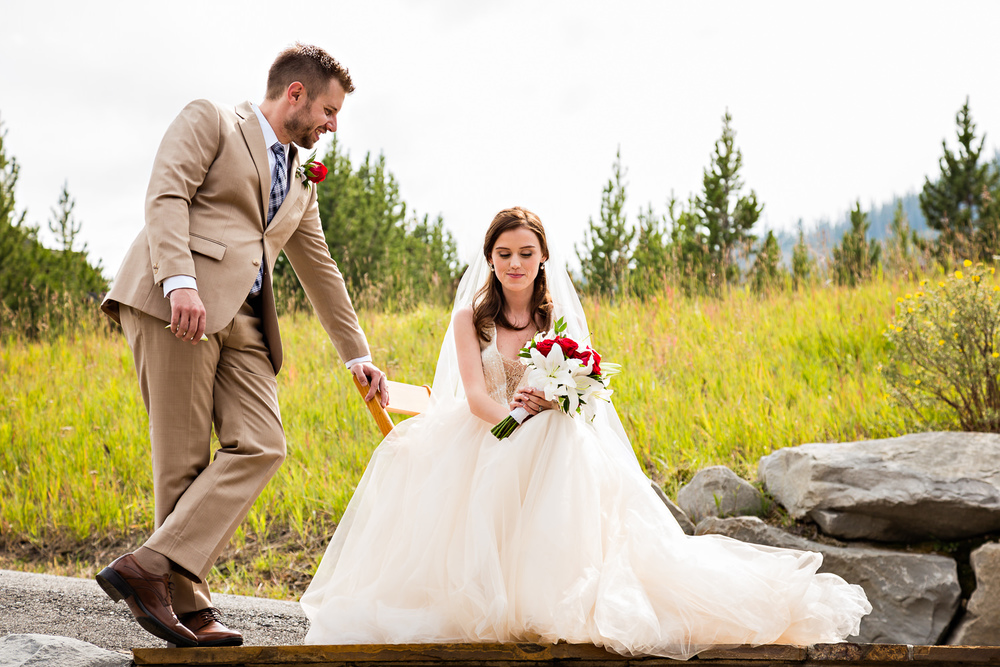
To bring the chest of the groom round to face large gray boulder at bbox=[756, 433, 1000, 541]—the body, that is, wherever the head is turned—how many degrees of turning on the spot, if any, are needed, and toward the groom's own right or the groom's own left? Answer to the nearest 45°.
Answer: approximately 45° to the groom's own left

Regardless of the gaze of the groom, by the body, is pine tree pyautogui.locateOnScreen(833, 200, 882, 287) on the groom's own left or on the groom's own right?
on the groom's own left

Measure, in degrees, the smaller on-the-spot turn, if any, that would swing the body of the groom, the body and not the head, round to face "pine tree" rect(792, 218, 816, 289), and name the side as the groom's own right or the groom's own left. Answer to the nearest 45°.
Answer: approximately 90° to the groom's own left

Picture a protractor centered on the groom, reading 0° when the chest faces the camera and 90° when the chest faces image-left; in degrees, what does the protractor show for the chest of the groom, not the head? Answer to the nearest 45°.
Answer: approximately 315°

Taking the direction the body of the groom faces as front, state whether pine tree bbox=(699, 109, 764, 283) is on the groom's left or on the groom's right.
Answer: on the groom's left

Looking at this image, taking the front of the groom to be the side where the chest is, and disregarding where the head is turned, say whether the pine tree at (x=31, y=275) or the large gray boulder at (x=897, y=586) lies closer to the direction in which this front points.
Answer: the large gray boulder

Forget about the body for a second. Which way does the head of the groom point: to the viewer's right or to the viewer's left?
to the viewer's right

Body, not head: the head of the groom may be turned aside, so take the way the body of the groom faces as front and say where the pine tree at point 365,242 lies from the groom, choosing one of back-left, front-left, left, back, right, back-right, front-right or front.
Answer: back-left

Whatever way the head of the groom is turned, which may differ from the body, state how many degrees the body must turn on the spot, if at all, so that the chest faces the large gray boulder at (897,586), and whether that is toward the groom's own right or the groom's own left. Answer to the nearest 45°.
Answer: approximately 45° to the groom's own left

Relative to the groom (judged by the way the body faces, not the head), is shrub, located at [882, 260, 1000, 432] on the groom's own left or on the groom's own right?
on the groom's own left
